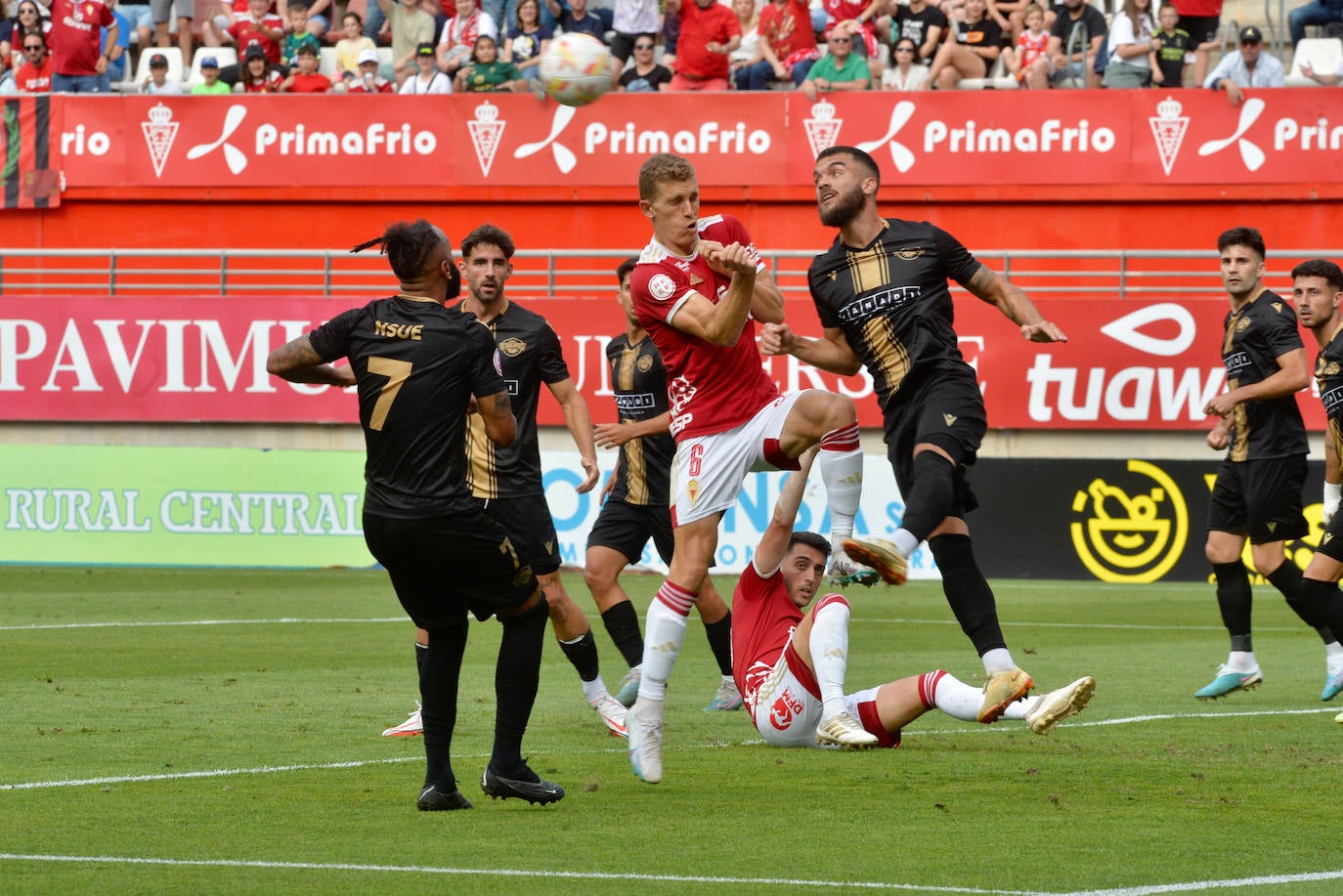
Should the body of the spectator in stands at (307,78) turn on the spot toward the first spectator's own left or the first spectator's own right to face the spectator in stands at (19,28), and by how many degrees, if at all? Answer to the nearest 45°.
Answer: approximately 135° to the first spectator's own right

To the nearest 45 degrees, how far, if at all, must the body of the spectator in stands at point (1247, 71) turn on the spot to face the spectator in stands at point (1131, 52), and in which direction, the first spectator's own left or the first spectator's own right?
approximately 90° to the first spectator's own right

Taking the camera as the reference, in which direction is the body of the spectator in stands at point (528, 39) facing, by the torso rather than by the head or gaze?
toward the camera

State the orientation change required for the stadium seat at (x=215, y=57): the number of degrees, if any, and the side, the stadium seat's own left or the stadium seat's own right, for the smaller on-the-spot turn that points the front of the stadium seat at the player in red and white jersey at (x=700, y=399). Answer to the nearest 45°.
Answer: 0° — it already faces them

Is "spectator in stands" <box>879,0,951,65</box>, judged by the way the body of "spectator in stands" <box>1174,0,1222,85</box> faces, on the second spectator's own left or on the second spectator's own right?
on the second spectator's own right

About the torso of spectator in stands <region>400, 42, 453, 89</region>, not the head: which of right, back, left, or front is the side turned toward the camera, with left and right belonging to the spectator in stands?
front

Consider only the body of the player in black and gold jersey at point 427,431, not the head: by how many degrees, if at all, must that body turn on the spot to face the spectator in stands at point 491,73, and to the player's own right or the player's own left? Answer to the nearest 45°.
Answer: approximately 45° to the player's own left

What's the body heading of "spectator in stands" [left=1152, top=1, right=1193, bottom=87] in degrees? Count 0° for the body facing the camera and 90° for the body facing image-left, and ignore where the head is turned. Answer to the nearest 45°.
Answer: approximately 0°

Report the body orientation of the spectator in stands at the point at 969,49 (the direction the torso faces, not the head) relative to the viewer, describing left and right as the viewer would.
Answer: facing the viewer and to the left of the viewer

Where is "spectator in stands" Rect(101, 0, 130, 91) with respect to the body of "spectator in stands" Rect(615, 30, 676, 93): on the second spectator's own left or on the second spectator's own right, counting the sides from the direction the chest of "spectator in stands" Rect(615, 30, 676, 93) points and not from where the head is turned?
on the second spectator's own right

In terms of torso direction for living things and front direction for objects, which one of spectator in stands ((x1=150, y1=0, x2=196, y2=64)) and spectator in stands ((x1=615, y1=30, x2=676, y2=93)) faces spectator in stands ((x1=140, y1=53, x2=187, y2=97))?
spectator in stands ((x1=150, y1=0, x2=196, y2=64))

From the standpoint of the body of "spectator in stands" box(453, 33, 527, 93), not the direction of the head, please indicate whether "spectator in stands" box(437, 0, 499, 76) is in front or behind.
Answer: behind

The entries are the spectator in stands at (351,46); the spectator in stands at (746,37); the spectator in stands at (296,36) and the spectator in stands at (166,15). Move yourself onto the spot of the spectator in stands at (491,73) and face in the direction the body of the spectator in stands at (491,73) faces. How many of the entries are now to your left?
1

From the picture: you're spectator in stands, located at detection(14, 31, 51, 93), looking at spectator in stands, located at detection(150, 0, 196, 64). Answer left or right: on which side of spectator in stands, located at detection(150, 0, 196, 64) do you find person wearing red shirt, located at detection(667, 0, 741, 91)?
right

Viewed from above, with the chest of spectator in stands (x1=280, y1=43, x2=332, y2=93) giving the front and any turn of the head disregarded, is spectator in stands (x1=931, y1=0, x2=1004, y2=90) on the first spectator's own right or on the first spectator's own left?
on the first spectator's own left
